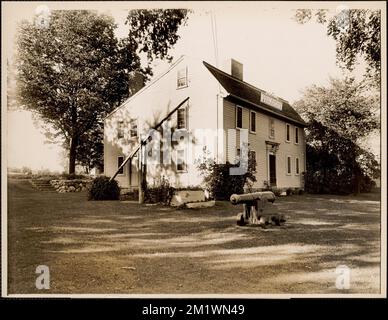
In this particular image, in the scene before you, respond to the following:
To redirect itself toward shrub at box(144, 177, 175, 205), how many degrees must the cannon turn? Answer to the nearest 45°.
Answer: approximately 45° to its right

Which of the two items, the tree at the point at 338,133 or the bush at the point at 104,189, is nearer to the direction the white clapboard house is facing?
the tree

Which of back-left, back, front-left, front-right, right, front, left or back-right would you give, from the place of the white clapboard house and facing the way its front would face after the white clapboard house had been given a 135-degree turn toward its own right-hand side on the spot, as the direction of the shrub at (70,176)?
front

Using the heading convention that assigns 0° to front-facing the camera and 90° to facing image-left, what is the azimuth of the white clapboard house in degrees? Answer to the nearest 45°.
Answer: approximately 315°

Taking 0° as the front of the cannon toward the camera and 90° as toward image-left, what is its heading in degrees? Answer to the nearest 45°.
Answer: approximately 45°

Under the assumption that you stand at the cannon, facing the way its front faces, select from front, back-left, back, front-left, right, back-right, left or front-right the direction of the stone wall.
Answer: front-right
